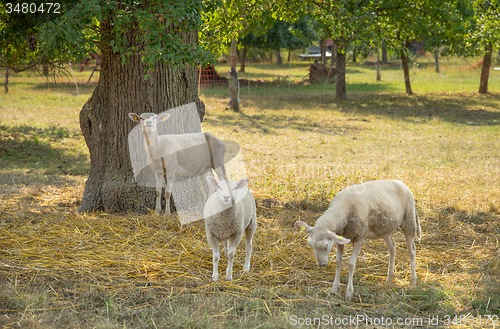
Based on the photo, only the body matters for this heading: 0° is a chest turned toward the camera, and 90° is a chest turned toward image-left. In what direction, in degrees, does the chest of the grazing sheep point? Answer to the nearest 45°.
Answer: approximately 45°

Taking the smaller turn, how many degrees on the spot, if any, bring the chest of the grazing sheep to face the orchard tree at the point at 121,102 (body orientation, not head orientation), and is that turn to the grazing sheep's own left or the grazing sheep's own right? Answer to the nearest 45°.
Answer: approximately 90° to the grazing sheep's own right

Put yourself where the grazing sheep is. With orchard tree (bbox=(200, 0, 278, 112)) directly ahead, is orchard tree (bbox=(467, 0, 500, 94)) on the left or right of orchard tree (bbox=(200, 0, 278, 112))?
right

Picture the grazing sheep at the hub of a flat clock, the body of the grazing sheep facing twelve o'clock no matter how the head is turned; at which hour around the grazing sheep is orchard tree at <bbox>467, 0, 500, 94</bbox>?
The orchard tree is roughly at 5 o'clock from the grazing sheep.

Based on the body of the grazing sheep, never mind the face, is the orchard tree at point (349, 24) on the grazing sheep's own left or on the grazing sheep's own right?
on the grazing sheep's own right

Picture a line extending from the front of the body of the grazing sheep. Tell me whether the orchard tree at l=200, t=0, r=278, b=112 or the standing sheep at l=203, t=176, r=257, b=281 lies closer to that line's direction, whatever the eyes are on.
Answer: the standing sheep

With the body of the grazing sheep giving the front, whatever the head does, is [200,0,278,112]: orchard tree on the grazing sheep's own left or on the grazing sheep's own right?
on the grazing sheep's own right
